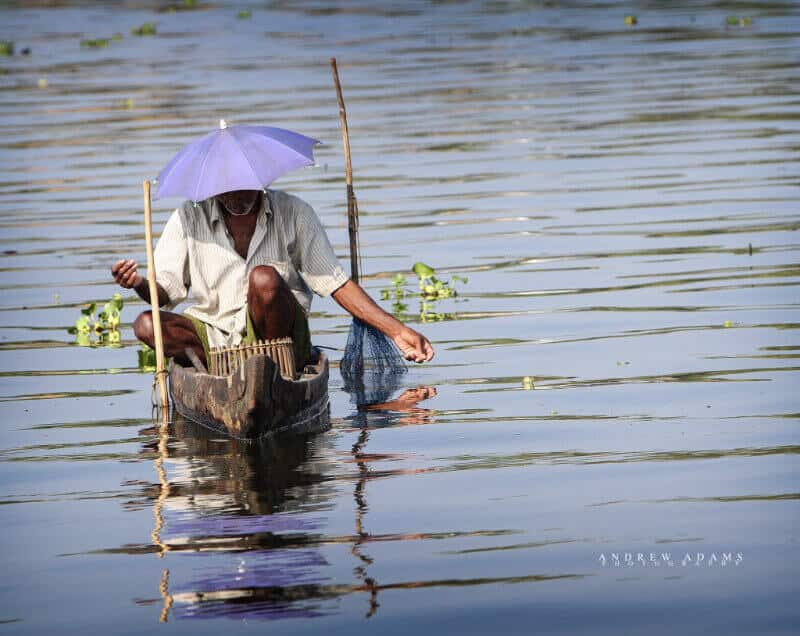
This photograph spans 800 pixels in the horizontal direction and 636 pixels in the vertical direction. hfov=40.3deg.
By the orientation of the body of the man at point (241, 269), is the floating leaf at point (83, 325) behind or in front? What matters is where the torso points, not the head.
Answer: behind

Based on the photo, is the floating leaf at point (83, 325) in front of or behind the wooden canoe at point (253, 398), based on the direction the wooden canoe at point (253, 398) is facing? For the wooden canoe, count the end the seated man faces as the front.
behind

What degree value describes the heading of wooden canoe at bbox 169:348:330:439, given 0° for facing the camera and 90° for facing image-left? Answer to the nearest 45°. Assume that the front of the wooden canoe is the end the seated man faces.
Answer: approximately 0°

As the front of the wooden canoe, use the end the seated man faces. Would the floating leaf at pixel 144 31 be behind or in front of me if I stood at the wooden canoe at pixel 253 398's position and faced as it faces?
behind

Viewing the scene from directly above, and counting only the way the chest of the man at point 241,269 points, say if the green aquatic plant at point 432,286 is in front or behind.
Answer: behind
